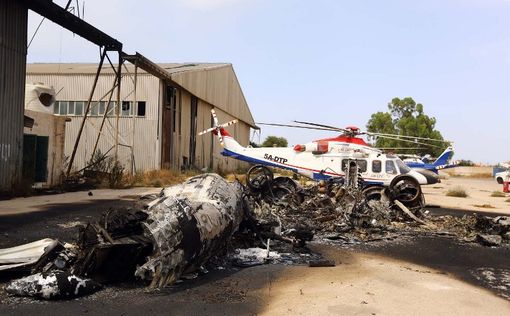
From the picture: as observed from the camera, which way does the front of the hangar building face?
facing the viewer and to the right of the viewer

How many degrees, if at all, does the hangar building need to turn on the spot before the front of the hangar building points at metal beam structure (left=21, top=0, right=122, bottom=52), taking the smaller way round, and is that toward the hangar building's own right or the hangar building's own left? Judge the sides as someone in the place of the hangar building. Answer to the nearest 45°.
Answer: approximately 45° to the hangar building's own right

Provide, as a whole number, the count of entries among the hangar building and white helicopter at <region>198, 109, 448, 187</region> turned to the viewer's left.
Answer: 0

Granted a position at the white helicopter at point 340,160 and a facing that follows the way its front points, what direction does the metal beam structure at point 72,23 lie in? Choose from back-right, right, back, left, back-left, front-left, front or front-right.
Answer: back

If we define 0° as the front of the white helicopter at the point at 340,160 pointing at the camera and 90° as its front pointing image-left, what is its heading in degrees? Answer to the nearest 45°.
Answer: approximately 270°

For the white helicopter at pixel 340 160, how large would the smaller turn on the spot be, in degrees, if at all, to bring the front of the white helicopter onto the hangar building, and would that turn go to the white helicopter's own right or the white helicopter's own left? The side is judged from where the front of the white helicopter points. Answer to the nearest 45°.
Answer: approximately 135° to the white helicopter's own left

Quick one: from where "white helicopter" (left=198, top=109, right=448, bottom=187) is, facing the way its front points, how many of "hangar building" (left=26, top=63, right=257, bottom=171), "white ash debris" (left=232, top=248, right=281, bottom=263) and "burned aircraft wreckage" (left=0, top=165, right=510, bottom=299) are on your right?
2
